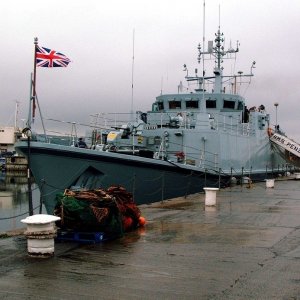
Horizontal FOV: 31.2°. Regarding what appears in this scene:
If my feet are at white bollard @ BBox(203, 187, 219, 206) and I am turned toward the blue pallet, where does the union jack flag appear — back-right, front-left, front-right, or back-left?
front-right

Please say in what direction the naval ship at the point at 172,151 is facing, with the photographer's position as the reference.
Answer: facing the viewer and to the left of the viewer

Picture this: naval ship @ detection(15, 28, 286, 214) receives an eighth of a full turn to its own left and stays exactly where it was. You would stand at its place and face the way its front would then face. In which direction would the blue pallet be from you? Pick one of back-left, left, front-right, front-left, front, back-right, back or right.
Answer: front

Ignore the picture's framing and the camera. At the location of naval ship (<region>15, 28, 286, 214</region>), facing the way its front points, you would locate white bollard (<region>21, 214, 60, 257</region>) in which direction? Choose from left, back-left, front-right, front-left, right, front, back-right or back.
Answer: front-left
